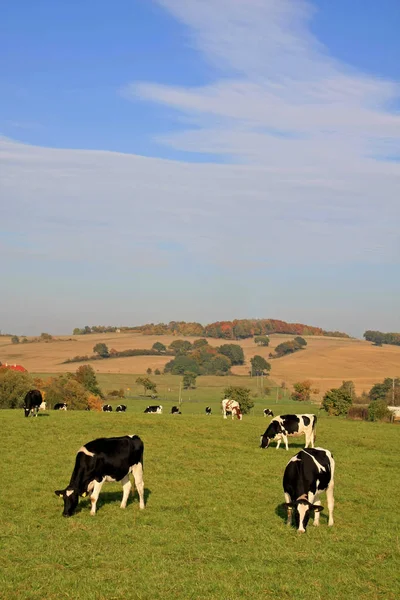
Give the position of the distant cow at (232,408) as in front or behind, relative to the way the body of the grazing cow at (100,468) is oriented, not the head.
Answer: behind

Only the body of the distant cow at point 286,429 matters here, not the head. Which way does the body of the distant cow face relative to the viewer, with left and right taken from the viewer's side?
facing to the left of the viewer

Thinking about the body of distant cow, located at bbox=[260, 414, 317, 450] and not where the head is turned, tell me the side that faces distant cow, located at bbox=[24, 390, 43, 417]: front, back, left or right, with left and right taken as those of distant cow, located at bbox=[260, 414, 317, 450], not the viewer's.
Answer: front

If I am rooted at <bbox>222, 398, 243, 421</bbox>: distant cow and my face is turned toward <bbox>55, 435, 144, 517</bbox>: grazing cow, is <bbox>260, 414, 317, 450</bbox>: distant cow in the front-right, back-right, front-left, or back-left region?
front-left

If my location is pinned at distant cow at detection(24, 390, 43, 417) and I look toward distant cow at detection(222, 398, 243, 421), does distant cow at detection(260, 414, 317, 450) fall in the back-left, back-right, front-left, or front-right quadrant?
front-right

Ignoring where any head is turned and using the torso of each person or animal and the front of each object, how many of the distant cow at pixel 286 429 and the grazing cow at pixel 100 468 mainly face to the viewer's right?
0

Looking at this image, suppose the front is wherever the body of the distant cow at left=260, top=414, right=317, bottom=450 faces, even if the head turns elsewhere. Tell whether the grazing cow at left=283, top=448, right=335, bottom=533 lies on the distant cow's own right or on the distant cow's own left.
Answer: on the distant cow's own left

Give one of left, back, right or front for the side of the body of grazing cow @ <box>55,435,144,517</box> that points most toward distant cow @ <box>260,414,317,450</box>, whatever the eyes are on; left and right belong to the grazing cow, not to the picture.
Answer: back

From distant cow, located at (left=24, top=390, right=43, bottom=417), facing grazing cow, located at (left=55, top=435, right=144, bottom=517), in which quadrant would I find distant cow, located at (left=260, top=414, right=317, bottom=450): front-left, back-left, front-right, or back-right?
front-left
